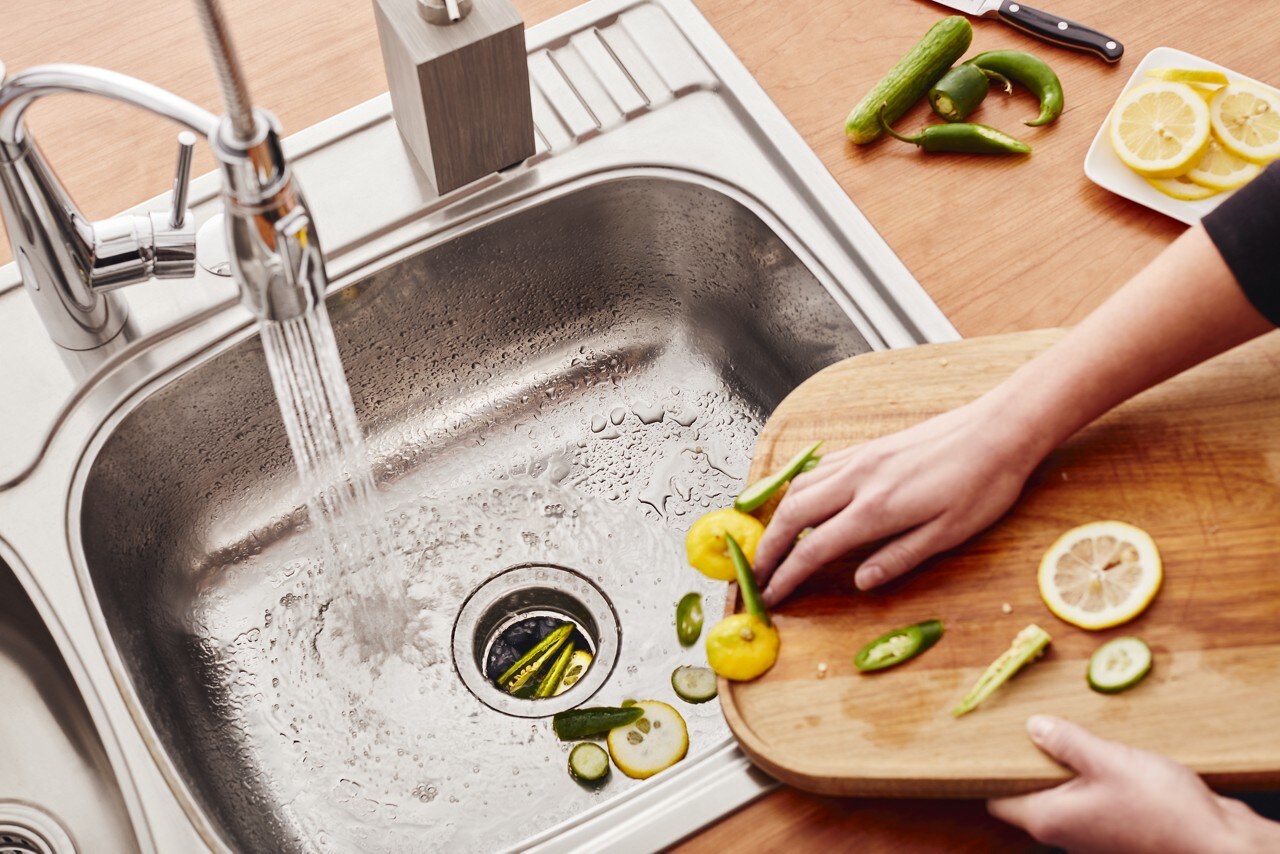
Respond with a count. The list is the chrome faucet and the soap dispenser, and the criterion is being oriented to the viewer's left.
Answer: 0

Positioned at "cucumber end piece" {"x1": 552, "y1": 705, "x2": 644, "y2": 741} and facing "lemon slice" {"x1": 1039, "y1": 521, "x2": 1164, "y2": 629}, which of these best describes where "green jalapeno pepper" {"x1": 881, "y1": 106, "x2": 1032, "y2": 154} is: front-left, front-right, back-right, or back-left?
front-left

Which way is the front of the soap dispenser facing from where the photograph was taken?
facing the viewer and to the right of the viewer
